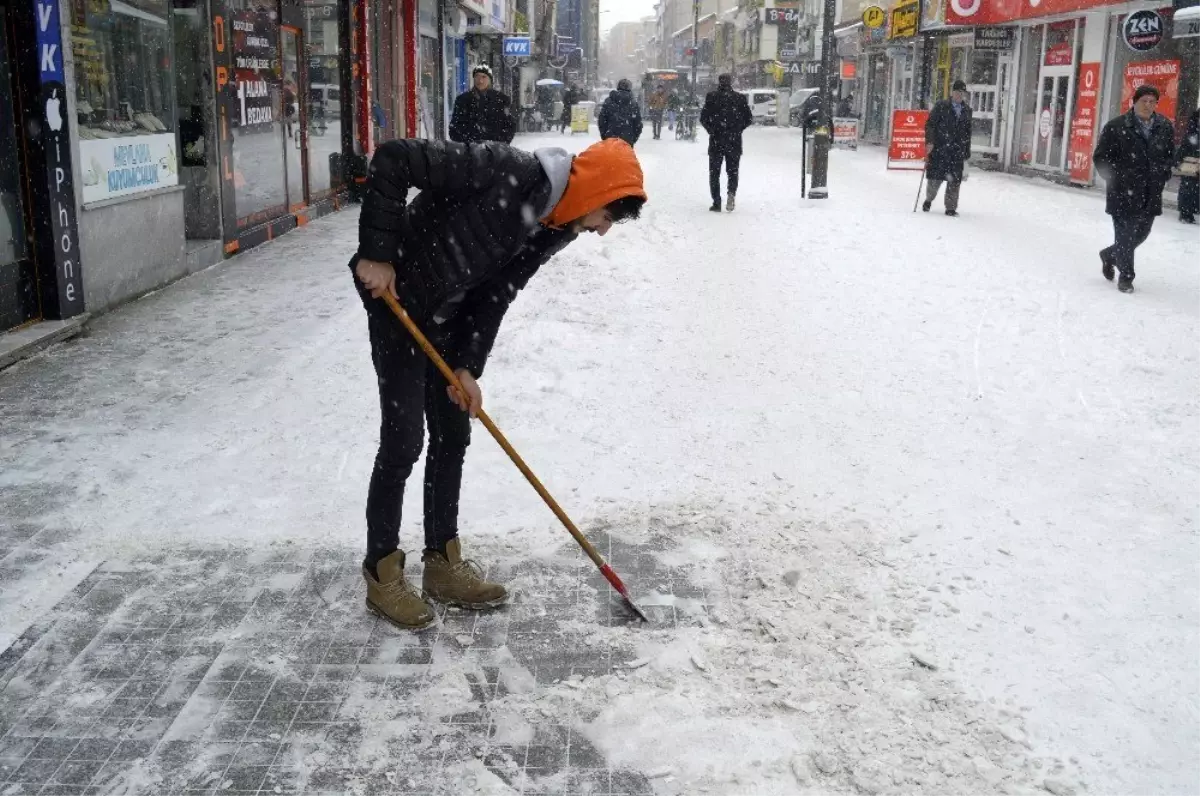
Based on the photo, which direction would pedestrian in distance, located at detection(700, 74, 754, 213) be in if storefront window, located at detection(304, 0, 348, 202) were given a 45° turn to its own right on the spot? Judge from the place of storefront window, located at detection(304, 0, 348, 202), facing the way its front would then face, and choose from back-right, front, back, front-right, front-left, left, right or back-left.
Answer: left

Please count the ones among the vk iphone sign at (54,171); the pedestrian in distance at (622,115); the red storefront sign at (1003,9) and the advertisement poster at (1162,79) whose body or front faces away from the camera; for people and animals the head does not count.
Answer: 1

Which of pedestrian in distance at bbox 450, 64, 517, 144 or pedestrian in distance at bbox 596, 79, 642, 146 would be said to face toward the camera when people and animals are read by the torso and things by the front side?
pedestrian in distance at bbox 450, 64, 517, 144

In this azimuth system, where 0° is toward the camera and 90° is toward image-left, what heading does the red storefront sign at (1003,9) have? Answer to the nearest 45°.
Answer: approximately 45°

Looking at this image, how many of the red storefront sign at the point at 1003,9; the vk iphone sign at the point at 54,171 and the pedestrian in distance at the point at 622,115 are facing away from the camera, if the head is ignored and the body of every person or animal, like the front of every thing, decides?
1

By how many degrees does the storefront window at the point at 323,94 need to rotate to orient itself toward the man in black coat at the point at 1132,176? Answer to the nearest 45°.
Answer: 0° — it already faces them

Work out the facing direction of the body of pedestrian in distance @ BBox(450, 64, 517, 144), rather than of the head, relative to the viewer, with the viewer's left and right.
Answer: facing the viewer

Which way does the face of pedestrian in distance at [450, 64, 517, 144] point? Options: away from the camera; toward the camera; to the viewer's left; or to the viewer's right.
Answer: toward the camera

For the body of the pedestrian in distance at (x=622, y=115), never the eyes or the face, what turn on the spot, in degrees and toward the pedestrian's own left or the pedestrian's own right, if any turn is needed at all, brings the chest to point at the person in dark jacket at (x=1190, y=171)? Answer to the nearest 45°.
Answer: approximately 135° to the pedestrian's own right

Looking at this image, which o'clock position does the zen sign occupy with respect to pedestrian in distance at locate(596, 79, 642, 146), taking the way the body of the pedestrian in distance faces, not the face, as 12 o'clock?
The zen sign is roughly at 3 o'clock from the pedestrian in distance.

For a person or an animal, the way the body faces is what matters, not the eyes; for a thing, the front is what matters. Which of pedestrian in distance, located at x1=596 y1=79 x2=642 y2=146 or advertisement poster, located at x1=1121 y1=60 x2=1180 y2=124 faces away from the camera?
the pedestrian in distance

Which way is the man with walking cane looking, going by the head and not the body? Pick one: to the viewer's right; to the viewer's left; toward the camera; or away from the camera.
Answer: toward the camera

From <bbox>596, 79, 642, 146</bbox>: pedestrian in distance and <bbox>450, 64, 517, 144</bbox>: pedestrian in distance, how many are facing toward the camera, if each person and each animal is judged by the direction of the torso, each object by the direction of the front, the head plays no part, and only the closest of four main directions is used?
1

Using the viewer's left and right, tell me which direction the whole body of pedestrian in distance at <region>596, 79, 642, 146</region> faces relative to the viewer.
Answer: facing away from the viewer

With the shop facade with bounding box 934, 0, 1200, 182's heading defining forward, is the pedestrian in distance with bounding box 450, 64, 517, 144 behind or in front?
in front

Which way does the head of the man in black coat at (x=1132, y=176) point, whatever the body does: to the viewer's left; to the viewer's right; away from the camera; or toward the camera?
toward the camera

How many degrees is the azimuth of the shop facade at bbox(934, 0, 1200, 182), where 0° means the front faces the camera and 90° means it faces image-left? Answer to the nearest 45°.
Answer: approximately 45°

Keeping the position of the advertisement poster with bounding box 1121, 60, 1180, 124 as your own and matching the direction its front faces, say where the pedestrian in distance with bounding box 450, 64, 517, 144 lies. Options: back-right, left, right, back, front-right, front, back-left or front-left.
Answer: front

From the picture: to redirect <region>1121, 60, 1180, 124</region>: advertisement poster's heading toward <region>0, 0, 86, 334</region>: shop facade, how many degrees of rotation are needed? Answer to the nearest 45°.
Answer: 0° — it already faces it

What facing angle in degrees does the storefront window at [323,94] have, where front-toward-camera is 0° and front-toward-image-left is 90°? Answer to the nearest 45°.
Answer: approximately 315°
